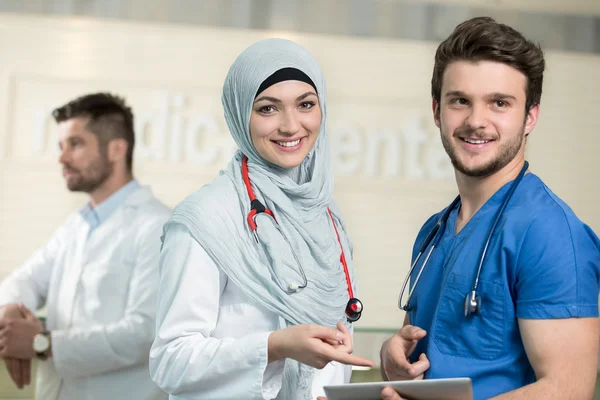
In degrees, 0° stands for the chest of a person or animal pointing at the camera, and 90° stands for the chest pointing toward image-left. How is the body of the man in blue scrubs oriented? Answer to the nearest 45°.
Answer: approximately 45°

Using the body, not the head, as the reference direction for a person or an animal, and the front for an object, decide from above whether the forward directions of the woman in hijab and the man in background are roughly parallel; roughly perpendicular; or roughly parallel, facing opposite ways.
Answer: roughly perpendicular

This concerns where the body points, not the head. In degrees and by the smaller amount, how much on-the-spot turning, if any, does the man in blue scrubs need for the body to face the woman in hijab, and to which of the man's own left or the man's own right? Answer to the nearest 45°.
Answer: approximately 45° to the man's own right

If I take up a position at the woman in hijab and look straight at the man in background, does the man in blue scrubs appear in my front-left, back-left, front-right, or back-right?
back-right

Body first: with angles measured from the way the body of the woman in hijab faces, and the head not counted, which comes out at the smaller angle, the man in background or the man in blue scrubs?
the man in blue scrubs
